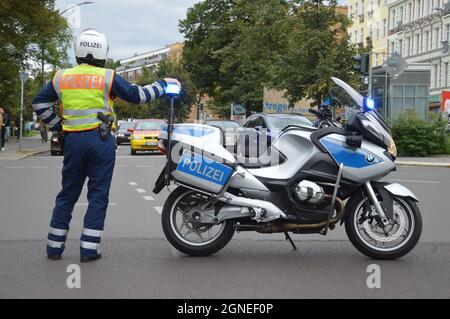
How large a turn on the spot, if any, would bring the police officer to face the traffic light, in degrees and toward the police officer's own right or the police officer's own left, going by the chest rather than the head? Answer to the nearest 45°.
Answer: approximately 45° to the police officer's own right

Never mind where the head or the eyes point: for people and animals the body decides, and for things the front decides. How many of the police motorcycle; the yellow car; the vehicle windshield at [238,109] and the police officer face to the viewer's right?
1

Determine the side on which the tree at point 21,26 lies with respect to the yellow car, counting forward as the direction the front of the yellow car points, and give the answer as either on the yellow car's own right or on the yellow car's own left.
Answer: on the yellow car's own right

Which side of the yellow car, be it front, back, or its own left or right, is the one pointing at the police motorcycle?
front

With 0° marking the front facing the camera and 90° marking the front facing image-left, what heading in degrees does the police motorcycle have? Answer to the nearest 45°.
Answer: approximately 270°

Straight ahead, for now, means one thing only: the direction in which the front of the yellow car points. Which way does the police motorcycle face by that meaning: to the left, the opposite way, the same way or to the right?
to the left

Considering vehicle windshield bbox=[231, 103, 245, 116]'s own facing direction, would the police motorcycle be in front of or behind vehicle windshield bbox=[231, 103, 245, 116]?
in front

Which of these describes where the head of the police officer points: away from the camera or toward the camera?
away from the camera

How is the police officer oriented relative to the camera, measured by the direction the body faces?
away from the camera

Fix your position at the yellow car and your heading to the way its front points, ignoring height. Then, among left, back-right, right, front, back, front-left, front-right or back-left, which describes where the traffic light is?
front-left

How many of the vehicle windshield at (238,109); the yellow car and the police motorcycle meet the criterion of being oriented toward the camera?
2

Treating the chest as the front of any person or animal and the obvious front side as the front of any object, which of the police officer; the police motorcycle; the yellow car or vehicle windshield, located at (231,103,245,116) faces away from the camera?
the police officer

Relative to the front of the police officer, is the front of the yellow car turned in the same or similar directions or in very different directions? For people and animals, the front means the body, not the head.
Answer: very different directions

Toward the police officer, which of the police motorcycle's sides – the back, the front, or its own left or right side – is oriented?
back

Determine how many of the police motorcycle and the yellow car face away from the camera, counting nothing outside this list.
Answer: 0
